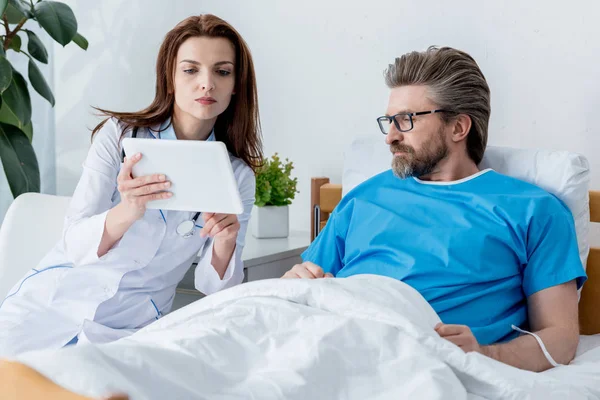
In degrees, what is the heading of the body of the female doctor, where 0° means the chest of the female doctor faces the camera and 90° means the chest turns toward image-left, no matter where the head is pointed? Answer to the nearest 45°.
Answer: approximately 0°

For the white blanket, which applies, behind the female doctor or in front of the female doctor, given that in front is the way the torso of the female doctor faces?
in front

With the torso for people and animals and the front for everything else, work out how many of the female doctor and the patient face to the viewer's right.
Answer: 0

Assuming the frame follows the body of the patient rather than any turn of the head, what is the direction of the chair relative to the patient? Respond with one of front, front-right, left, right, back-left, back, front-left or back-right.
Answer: front-right

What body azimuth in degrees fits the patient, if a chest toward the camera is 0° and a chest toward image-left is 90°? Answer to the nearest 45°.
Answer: approximately 45°

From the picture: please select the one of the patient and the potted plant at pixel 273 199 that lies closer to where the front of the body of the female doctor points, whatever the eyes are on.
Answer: the patient

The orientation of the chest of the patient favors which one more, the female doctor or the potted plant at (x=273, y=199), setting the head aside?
the female doctor

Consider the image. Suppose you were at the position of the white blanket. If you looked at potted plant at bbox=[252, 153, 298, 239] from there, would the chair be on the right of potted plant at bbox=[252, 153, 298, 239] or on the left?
left

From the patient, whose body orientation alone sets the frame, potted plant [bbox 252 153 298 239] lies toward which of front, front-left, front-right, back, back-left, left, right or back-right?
right
